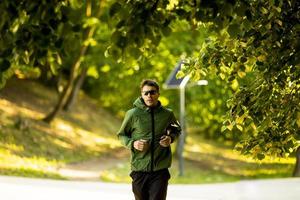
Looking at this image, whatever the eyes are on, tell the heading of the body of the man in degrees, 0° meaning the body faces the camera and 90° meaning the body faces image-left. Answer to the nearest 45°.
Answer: approximately 0°
